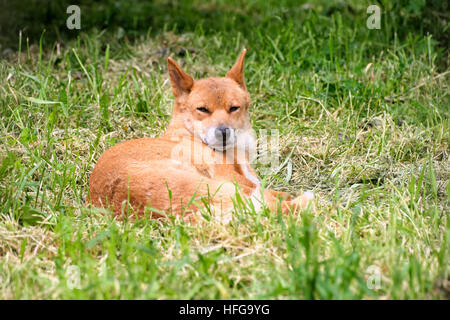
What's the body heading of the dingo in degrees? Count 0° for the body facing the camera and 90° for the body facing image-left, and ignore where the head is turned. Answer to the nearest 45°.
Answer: approximately 270°
